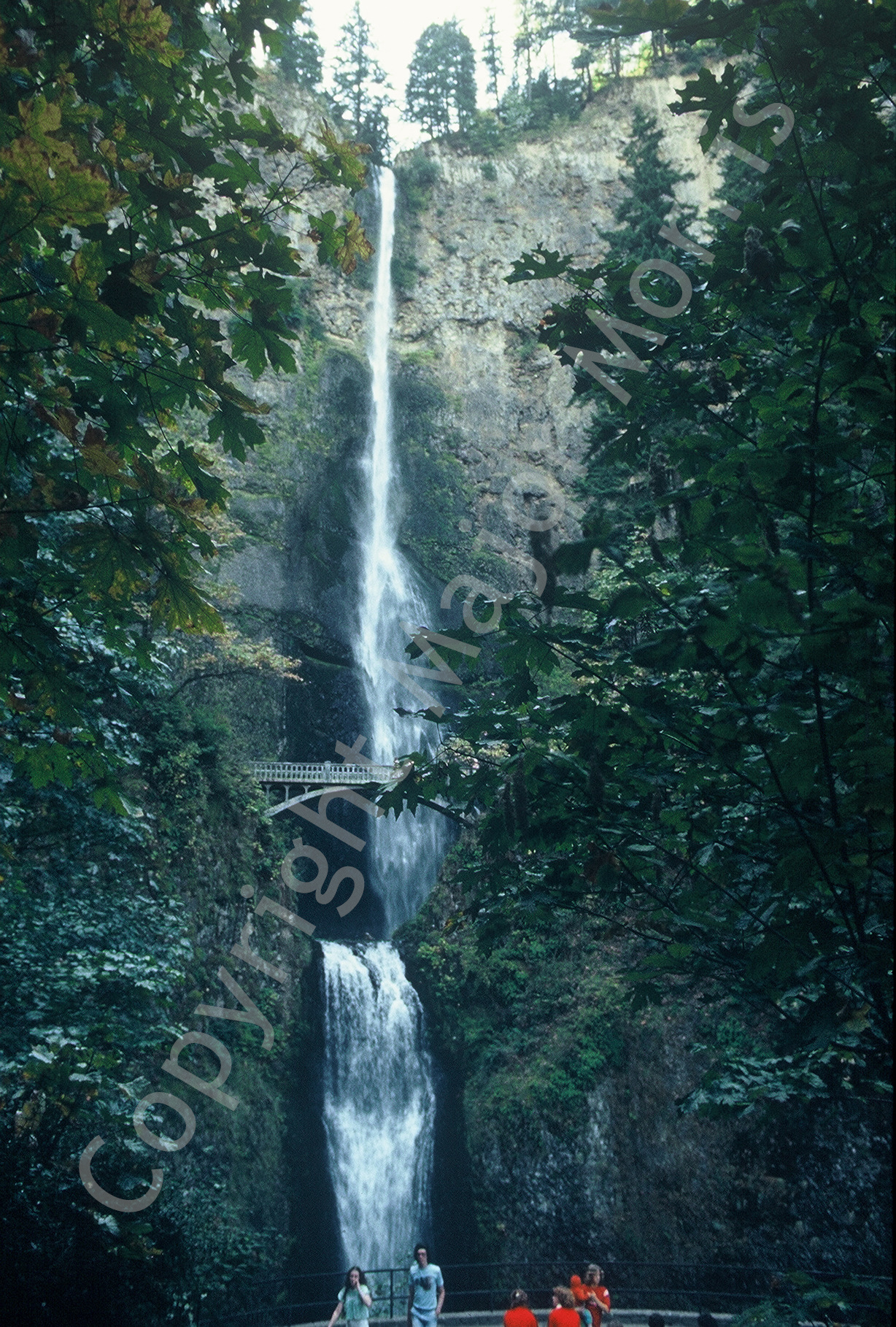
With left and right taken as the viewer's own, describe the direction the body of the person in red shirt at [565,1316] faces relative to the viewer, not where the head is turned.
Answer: facing away from the viewer

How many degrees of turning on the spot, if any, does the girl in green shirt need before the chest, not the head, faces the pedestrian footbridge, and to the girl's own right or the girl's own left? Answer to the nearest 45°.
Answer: approximately 180°

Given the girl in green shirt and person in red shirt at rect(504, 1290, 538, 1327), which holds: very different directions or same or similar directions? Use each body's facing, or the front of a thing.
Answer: very different directions

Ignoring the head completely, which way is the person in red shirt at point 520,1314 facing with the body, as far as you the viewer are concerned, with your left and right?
facing away from the viewer

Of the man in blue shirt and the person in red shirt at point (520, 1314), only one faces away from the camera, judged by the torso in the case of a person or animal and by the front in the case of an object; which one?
the person in red shirt
